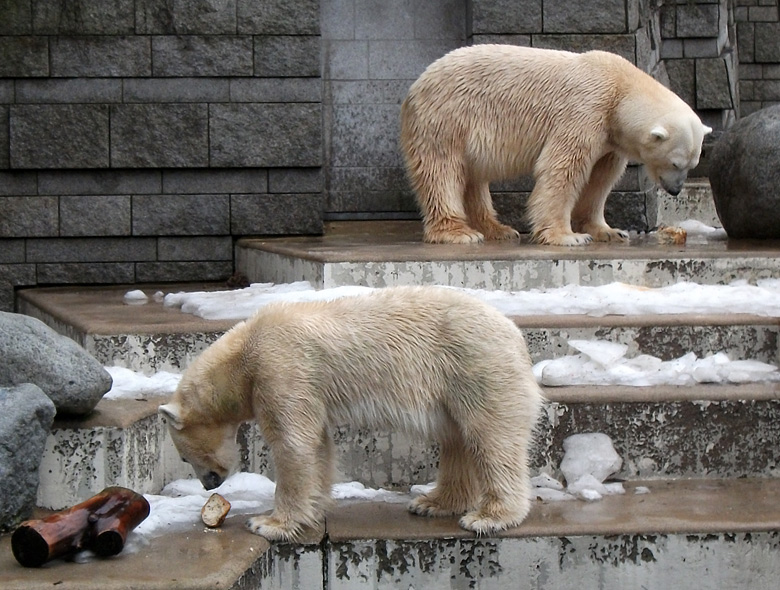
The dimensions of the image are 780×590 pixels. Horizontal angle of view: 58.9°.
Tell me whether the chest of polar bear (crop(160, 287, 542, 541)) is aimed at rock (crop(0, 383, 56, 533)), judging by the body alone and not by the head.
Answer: yes

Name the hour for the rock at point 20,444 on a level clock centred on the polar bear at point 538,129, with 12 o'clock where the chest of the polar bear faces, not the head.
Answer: The rock is roughly at 4 o'clock from the polar bear.

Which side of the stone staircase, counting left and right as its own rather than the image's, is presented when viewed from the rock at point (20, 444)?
right

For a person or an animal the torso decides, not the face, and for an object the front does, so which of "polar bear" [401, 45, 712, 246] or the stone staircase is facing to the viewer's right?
the polar bear

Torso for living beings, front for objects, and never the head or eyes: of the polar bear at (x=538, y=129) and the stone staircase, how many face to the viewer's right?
1

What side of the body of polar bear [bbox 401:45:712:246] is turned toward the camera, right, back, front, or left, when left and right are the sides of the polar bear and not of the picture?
right

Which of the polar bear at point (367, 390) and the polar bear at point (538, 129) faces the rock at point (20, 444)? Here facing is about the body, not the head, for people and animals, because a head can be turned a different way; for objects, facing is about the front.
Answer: the polar bear at point (367, 390)

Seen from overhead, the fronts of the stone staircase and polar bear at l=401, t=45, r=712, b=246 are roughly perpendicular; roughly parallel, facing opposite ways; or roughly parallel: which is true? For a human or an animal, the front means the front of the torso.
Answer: roughly perpendicular

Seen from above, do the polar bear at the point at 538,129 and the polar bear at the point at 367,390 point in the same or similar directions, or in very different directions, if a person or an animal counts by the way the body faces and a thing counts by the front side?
very different directions

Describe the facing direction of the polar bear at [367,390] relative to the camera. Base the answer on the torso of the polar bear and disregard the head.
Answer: to the viewer's left

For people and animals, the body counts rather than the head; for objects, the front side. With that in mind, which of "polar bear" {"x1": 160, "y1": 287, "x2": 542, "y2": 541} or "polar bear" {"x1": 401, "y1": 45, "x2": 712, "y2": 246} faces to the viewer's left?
"polar bear" {"x1": 160, "y1": 287, "x2": 542, "y2": 541}

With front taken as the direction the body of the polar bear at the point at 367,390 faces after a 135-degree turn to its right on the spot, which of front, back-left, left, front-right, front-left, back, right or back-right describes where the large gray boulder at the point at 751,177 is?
front

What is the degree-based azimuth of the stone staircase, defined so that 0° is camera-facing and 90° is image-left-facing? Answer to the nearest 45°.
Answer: approximately 0°
